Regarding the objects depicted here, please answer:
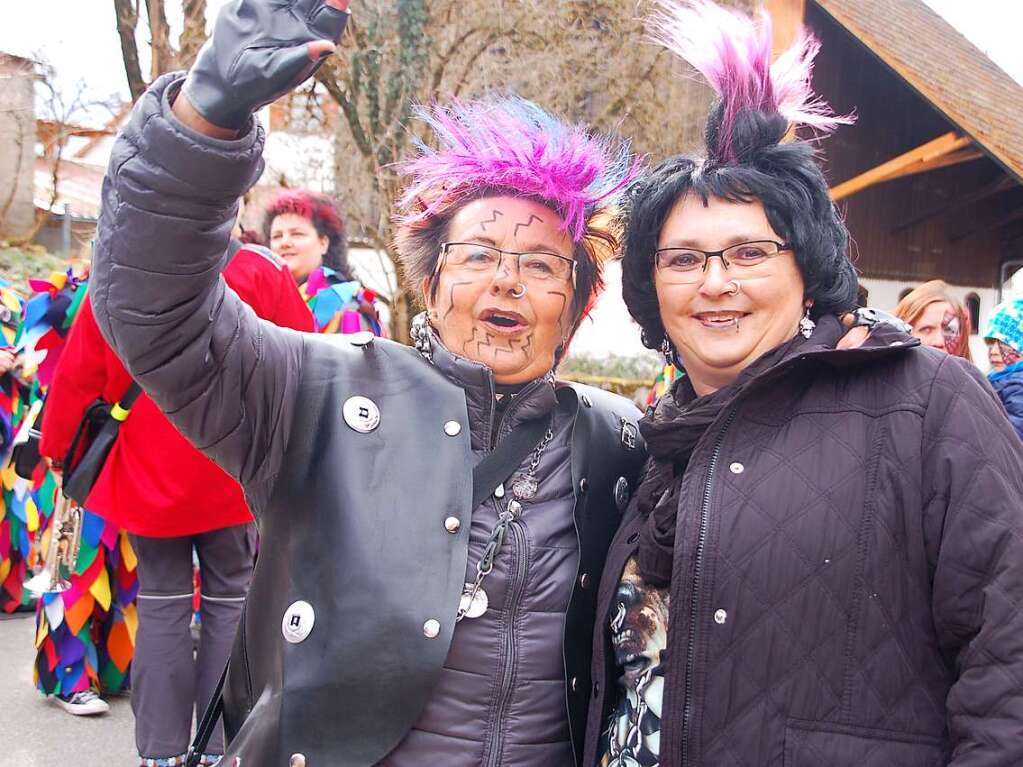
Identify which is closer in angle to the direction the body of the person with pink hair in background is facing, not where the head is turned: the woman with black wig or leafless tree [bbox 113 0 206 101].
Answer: the woman with black wig

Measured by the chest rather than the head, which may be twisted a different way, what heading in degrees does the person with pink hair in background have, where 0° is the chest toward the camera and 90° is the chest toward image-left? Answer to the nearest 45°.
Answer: approximately 45°

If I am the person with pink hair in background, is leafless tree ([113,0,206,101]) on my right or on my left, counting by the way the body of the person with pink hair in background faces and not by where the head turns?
on my right

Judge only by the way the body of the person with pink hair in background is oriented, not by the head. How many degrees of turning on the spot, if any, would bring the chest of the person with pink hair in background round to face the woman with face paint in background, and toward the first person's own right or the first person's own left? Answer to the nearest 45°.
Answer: approximately 90° to the first person's own left

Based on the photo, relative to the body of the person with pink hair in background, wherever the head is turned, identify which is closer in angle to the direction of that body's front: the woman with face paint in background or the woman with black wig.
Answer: the woman with black wig

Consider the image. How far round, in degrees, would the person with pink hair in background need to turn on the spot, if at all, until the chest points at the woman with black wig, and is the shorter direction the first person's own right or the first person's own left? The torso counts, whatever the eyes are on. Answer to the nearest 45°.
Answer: approximately 45° to the first person's own left

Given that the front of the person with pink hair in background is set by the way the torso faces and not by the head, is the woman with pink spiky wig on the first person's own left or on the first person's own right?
on the first person's own left
